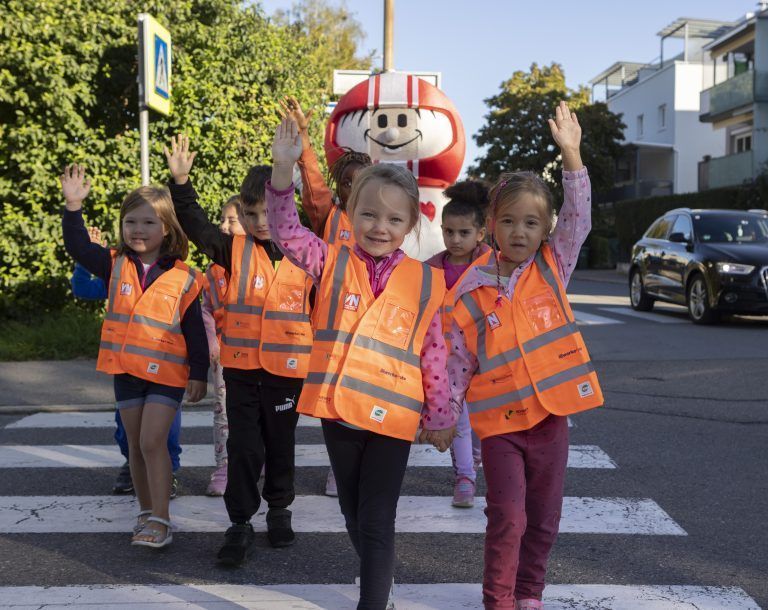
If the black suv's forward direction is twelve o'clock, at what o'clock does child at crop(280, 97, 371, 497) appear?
The child is roughly at 2 o'clock from the black suv.

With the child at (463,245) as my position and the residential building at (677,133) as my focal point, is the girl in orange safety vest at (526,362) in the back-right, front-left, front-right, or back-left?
back-right

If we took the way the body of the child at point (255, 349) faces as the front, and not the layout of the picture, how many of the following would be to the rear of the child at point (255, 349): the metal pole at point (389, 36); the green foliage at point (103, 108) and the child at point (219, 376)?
3

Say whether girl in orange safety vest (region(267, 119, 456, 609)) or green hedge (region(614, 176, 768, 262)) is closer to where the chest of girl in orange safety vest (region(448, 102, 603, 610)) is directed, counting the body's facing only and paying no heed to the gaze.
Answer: the girl in orange safety vest

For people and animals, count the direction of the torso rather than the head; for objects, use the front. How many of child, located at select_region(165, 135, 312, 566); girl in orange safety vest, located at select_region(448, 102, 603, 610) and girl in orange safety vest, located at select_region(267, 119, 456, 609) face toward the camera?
3

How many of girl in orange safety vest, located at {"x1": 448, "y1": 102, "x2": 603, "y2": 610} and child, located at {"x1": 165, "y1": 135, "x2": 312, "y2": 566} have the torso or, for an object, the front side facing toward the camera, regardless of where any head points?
2

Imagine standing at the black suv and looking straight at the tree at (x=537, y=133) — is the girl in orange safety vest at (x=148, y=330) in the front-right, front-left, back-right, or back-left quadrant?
back-left

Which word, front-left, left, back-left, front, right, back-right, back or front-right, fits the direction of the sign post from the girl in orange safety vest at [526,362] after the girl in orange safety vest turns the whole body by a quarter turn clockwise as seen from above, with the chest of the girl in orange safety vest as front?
front-right

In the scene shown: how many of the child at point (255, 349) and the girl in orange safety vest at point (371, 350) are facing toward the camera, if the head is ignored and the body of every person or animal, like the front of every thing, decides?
2

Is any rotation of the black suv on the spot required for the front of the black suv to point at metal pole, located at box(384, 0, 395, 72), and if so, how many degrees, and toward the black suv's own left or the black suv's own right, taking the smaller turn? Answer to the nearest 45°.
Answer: approximately 90° to the black suv's own right

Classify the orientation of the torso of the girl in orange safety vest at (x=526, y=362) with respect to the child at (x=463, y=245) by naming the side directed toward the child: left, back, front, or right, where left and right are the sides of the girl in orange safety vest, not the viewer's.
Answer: back
